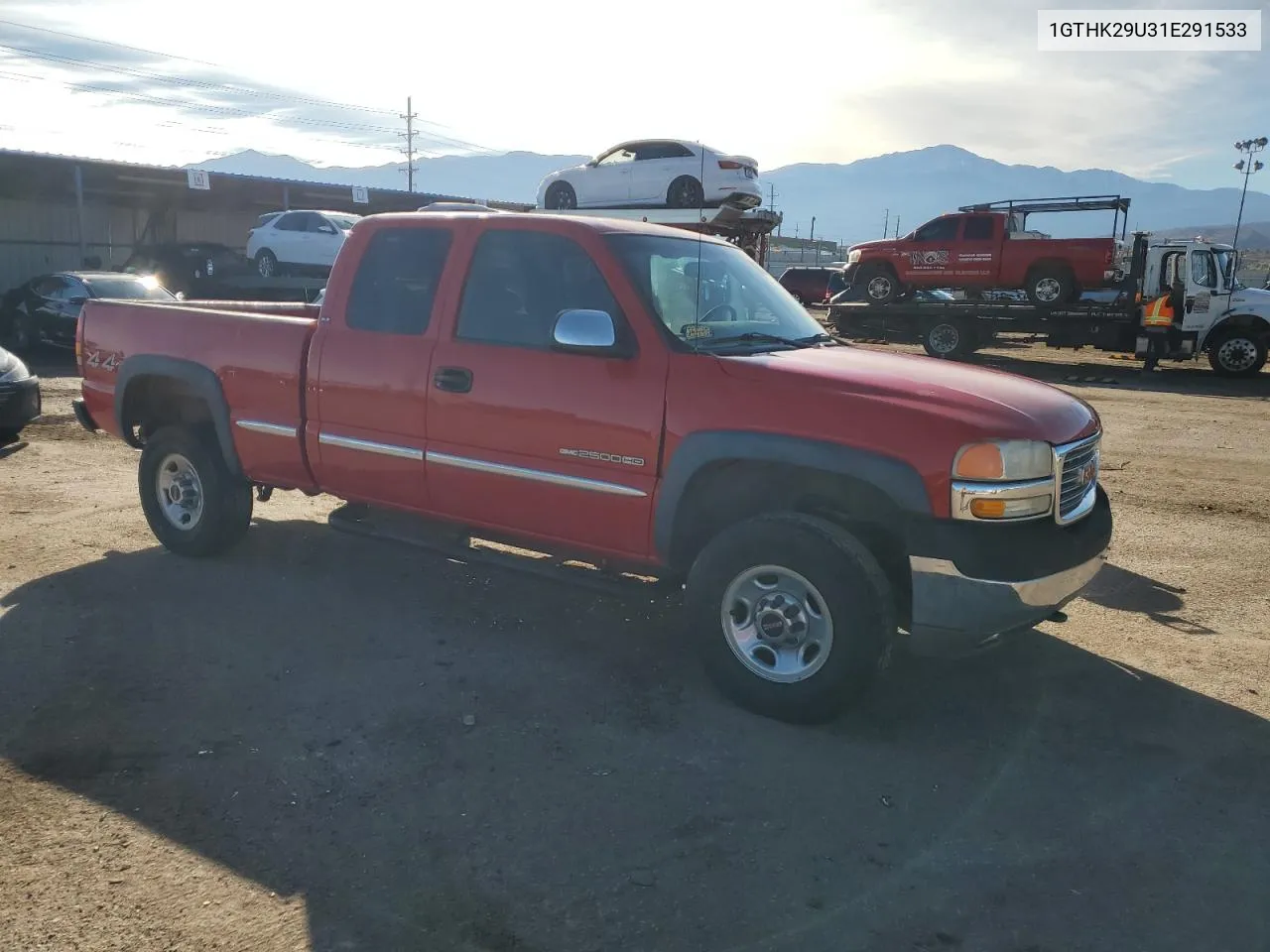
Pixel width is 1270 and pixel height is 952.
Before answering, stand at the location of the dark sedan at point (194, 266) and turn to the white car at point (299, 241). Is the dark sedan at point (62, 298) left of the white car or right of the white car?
right

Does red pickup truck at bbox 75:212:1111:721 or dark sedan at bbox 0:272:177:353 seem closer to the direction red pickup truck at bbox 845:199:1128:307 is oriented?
the dark sedan

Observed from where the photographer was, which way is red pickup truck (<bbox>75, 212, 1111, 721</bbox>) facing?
facing the viewer and to the right of the viewer

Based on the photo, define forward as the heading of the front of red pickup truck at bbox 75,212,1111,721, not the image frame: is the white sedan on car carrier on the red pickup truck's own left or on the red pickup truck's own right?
on the red pickup truck's own left

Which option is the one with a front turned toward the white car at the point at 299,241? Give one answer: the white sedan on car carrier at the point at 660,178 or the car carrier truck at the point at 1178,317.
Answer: the white sedan on car carrier

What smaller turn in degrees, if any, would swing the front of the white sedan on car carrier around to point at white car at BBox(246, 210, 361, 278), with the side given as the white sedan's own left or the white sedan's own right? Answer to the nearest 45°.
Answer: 0° — it already faces it

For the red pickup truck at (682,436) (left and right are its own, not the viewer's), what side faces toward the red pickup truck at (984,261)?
left

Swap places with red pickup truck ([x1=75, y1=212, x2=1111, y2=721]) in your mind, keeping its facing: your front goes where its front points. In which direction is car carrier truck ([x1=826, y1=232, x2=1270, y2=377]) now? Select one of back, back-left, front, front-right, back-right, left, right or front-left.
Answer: left

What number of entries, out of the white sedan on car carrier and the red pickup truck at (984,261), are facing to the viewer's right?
0

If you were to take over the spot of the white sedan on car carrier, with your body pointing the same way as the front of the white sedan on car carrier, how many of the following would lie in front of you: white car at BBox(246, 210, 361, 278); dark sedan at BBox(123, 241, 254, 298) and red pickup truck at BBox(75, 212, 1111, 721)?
2

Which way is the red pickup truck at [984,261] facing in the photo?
to the viewer's left
